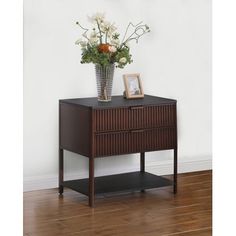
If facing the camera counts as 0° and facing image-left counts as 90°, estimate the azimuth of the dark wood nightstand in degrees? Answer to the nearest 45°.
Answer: approximately 315°

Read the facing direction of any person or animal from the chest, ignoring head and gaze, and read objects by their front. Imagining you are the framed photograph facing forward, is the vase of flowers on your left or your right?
on your right
